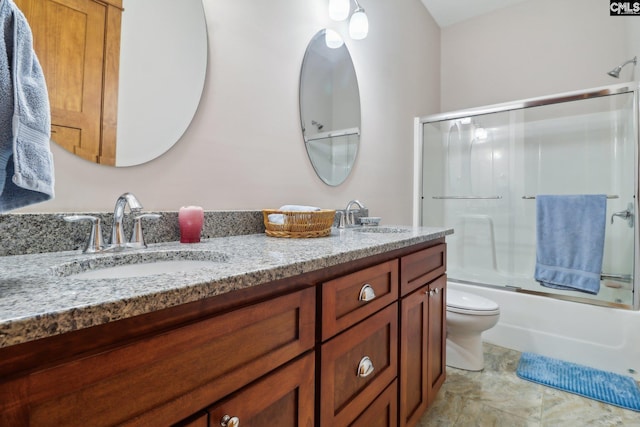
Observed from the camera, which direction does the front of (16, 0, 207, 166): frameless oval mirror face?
facing the viewer and to the right of the viewer

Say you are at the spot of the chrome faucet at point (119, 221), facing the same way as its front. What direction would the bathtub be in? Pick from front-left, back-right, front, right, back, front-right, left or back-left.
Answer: front-left

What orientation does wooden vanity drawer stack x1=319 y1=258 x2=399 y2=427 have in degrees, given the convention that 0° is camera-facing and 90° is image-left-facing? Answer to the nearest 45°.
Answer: approximately 315°

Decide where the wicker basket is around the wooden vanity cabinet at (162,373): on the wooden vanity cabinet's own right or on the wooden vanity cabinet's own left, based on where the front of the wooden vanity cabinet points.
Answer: on the wooden vanity cabinet's own left

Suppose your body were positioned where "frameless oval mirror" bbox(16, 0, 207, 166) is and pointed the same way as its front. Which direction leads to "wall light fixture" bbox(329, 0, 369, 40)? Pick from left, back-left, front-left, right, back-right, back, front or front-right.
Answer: front-left

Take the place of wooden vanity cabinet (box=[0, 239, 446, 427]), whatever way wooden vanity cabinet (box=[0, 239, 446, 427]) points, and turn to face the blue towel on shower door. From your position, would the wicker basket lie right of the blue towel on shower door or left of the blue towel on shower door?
left

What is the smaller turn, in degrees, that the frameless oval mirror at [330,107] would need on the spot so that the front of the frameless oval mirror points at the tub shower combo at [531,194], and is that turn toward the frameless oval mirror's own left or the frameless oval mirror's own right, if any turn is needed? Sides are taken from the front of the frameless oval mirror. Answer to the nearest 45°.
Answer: approximately 90° to the frameless oval mirror's own left

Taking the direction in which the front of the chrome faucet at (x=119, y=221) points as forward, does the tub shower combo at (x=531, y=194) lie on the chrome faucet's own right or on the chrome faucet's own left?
on the chrome faucet's own left

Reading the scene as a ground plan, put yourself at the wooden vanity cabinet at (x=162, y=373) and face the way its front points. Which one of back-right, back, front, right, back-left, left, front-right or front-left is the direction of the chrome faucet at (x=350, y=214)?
left

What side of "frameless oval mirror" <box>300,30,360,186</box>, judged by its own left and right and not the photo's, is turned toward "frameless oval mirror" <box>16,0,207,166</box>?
right

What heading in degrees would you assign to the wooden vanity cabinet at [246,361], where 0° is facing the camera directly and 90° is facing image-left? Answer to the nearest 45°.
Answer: approximately 315°

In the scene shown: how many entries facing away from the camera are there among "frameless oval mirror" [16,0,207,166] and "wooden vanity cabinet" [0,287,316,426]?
0
